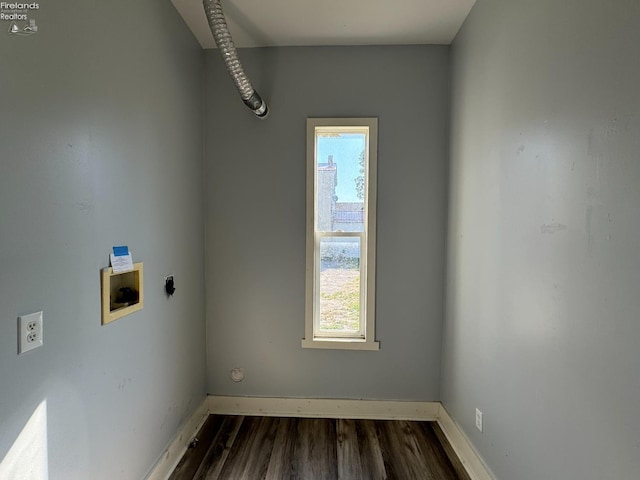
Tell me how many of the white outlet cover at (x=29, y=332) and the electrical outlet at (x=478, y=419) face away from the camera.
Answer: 0

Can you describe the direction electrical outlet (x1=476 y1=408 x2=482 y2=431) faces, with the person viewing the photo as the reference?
facing the viewer and to the left of the viewer

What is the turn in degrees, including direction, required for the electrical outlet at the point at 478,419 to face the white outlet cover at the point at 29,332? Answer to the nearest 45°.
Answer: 0° — it already faces it

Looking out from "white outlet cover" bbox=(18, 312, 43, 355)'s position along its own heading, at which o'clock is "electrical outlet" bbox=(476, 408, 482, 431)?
The electrical outlet is roughly at 11 o'clock from the white outlet cover.

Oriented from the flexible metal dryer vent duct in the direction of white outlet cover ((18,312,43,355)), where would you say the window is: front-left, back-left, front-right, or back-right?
back-left

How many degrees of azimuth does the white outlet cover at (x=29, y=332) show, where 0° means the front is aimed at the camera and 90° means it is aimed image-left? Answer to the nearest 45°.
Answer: approximately 315°

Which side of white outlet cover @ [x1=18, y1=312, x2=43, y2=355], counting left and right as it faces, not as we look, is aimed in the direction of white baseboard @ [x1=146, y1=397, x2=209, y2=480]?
left

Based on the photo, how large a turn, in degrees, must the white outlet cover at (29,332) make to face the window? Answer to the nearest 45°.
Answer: approximately 45° to its left
